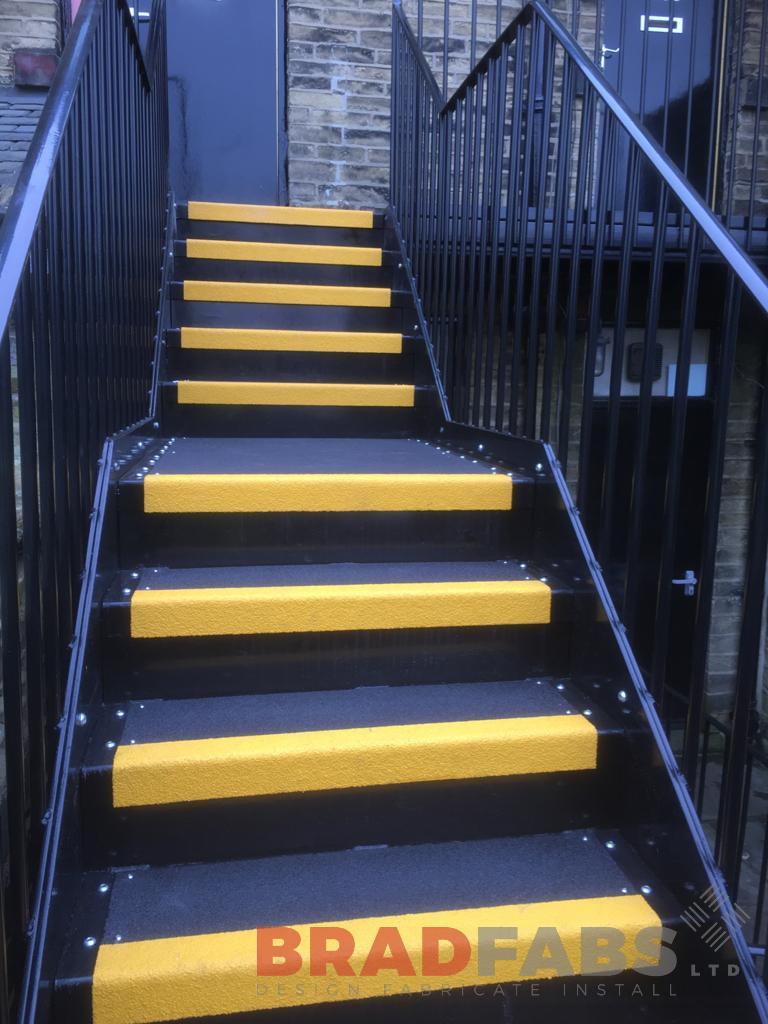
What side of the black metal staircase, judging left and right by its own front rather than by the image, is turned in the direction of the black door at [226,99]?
back

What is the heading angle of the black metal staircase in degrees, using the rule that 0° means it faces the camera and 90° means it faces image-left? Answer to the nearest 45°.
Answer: approximately 0°
